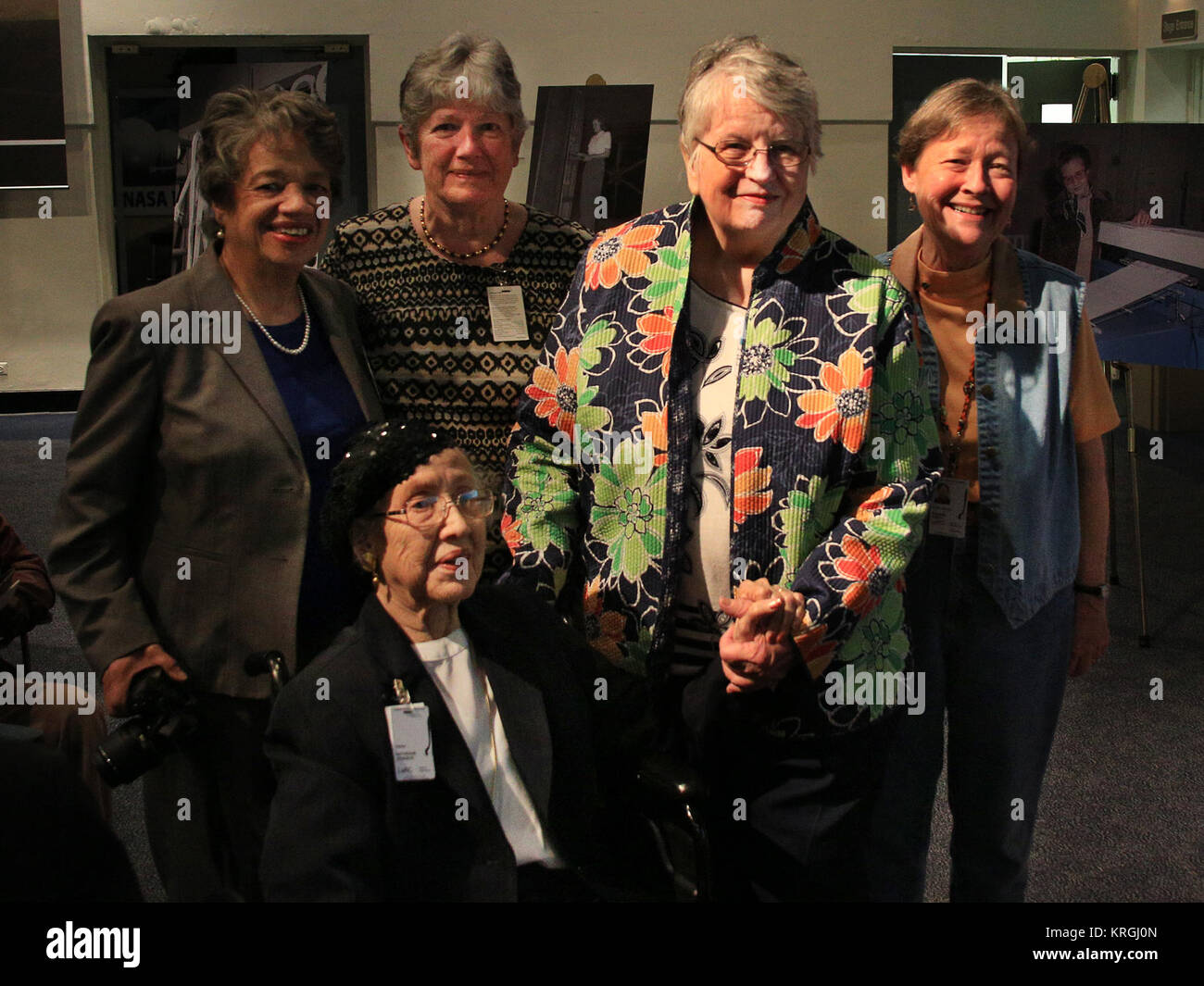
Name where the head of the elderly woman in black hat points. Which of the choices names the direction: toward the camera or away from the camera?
toward the camera

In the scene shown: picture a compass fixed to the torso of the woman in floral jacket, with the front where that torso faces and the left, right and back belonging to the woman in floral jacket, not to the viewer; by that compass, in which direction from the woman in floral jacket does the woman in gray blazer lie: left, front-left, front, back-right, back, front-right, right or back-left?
right

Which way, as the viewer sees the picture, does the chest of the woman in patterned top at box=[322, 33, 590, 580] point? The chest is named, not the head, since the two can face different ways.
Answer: toward the camera

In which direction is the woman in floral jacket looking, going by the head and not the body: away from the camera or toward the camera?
toward the camera

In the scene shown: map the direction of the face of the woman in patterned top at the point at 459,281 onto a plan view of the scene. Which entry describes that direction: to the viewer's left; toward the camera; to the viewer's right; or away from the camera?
toward the camera

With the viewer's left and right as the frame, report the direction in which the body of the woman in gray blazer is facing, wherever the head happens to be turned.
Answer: facing the viewer and to the right of the viewer

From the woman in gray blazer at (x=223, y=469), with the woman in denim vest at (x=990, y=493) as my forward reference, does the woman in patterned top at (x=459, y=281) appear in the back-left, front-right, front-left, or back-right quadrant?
front-left

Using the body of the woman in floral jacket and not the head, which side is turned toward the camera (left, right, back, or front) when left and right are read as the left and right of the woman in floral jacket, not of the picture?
front

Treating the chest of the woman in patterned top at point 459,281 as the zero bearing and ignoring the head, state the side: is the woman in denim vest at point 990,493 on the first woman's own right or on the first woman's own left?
on the first woman's own left

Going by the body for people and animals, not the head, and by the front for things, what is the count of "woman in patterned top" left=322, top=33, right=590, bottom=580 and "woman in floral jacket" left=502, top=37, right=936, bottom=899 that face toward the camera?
2
